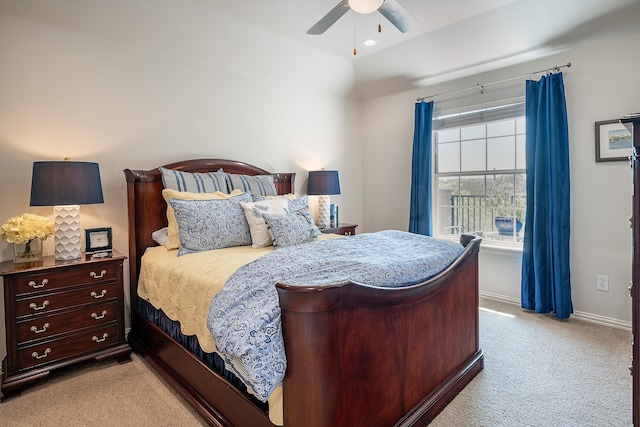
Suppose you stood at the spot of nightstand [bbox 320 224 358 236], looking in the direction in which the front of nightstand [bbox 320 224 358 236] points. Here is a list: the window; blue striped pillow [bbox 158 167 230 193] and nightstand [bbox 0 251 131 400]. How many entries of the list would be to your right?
2

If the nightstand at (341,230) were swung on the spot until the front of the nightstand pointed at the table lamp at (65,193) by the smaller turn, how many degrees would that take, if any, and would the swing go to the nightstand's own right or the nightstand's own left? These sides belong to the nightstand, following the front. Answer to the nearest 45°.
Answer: approximately 90° to the nightstand's own right

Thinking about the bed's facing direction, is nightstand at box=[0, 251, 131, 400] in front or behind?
behind

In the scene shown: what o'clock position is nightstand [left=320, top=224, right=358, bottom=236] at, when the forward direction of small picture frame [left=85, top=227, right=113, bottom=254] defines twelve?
The nightstand is roughly at 9 o'clock from the small picture frame.

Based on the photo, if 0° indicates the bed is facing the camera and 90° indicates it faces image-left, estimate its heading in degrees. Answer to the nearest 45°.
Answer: approximately 315°

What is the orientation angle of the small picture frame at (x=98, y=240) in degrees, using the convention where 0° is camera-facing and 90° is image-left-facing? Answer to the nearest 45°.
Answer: approximately 0°

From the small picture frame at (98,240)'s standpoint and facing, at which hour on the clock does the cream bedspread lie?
The cream bedspread is roughly at 11 o'clock from the small picture frame.

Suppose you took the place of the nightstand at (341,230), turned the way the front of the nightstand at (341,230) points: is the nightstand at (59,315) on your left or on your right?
on your right

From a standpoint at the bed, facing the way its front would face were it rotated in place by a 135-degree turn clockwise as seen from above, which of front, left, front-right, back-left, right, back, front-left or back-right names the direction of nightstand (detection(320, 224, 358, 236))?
right

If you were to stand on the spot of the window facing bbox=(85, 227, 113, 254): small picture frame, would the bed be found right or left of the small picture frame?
left
